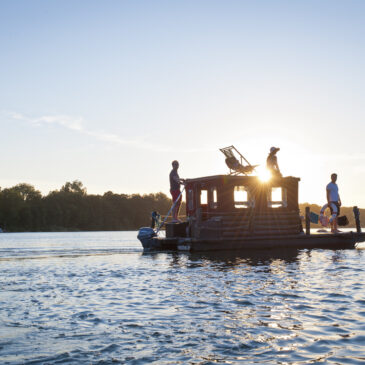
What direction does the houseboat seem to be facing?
to the viewer's right

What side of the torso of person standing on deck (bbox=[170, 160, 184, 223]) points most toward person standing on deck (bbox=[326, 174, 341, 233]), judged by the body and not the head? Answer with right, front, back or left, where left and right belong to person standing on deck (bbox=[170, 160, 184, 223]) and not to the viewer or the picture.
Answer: front

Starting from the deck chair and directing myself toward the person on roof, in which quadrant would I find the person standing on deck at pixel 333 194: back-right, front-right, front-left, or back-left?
front-right

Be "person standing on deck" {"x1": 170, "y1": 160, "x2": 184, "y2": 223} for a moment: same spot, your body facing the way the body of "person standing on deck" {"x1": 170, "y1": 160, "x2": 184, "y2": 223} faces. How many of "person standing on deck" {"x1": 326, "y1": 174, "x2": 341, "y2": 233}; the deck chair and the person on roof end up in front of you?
3

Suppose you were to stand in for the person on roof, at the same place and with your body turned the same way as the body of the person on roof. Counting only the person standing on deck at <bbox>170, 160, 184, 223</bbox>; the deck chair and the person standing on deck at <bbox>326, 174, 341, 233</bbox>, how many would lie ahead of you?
1

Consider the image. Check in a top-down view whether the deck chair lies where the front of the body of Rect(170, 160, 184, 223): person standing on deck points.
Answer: yes

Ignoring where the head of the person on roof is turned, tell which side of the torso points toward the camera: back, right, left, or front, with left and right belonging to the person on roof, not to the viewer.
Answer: right

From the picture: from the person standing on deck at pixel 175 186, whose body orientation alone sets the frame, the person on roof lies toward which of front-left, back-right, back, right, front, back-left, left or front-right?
front

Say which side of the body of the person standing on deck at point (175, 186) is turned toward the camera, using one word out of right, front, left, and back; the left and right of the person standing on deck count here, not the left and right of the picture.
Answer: right
